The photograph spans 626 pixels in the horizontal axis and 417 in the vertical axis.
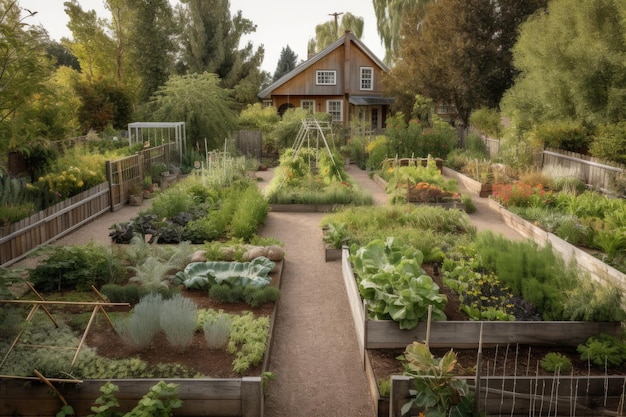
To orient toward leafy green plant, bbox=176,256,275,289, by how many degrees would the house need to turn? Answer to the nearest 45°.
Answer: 0° — it already faces it

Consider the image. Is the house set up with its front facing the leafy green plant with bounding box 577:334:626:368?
yes

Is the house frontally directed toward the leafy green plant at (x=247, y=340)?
yes

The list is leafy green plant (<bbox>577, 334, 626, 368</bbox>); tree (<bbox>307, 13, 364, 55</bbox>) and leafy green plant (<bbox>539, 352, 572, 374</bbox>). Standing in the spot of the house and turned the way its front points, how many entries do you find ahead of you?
2

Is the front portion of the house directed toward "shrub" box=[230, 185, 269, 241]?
yes

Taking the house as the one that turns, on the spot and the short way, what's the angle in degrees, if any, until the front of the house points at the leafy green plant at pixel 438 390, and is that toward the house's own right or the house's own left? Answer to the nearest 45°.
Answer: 0° — it already faces it

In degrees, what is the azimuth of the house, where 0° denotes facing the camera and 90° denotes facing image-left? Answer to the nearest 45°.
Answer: approximately 0°

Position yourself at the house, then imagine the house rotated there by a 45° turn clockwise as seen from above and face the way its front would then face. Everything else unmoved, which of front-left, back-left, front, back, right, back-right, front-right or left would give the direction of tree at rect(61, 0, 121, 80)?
front-right

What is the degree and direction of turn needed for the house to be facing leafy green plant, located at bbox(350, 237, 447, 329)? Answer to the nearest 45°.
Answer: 0° — it already faces it

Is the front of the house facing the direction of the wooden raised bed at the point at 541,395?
yes
